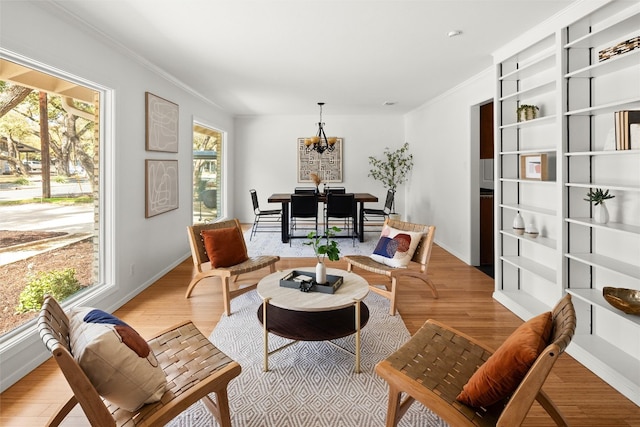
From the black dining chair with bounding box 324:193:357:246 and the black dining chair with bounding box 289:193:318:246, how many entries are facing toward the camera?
0

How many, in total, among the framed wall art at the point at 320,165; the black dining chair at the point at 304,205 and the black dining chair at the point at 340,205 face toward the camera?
1

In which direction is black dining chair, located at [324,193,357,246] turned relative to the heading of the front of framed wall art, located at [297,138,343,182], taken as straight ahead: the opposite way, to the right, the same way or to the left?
the opposite way

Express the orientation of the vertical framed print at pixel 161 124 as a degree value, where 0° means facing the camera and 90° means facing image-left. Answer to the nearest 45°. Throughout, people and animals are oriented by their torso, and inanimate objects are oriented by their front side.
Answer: approximately 315°

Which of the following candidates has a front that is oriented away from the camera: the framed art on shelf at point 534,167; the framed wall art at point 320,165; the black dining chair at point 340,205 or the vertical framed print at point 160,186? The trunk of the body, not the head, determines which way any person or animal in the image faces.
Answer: the black dining chair

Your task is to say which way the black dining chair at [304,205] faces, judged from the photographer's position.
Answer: facing away from the viewer

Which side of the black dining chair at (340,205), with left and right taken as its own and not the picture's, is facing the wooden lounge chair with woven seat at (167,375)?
back

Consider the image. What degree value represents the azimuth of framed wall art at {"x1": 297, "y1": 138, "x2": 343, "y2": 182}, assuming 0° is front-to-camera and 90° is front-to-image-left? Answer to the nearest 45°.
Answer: approximately 0°

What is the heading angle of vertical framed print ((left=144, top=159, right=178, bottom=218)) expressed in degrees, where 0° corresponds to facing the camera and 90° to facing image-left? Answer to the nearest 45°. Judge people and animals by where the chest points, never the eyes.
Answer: approximately 315°

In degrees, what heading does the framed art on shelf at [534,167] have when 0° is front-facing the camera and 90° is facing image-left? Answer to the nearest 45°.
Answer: approximately 45°
